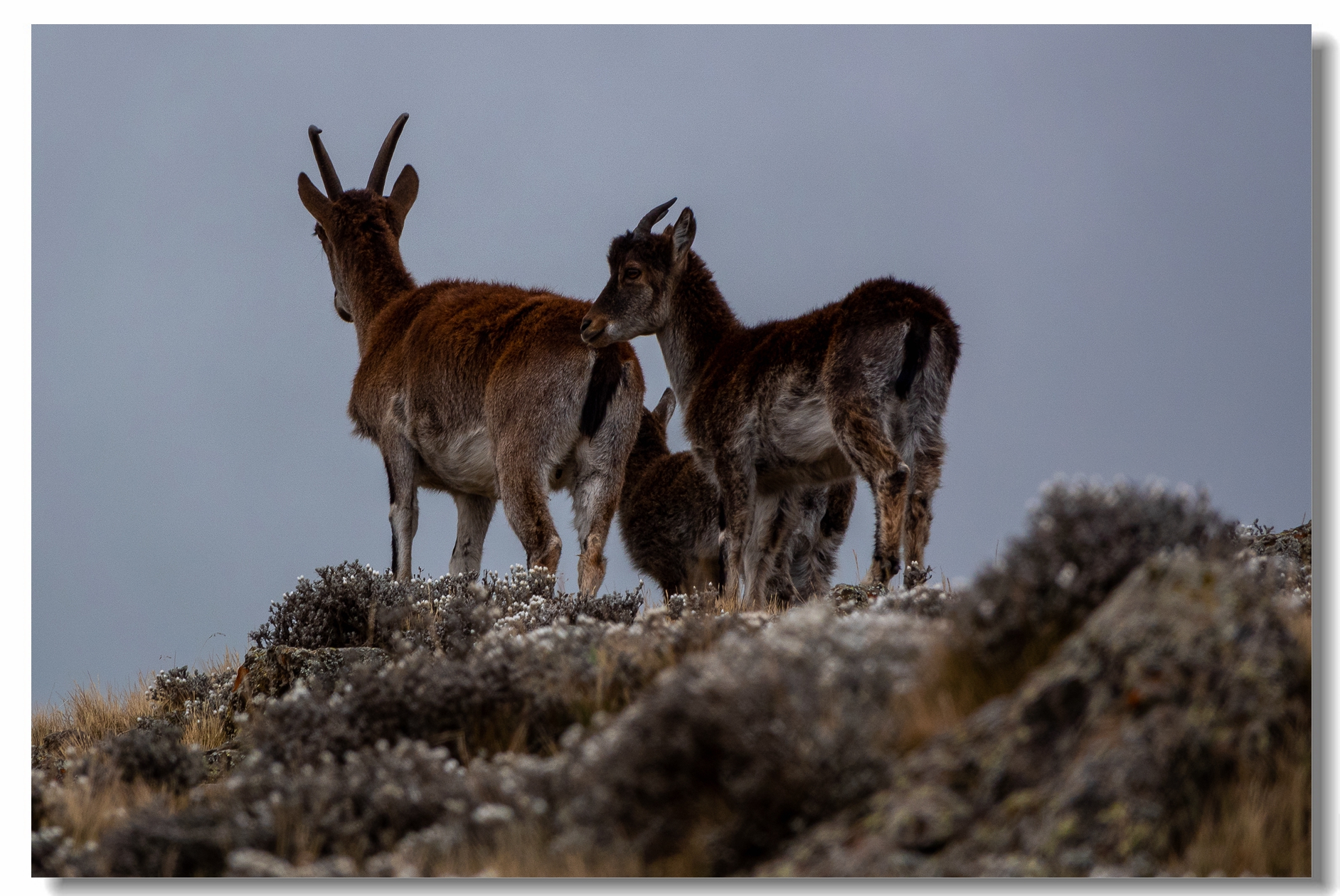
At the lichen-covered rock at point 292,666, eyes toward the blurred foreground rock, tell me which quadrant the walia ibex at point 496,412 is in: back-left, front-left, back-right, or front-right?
back-left

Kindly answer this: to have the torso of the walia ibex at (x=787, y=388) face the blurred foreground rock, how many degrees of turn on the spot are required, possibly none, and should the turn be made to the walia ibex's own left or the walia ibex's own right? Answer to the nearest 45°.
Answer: approximately 135° to the walia ibex's own left

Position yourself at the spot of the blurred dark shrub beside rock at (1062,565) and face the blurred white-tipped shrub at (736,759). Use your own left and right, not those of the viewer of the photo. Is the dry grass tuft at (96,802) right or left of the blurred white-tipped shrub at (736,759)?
right

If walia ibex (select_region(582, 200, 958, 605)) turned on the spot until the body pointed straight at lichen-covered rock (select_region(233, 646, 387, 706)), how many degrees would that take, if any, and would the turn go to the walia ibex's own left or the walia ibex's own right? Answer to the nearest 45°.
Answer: approximately 90° to the walia ibex's own left

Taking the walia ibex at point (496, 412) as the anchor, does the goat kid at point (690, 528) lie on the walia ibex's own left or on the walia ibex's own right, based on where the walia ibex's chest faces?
on the walia ibex's own right

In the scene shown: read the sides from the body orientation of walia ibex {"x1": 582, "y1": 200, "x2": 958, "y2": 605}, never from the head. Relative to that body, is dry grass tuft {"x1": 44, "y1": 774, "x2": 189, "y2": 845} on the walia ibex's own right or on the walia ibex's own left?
on the walia ibex's own left

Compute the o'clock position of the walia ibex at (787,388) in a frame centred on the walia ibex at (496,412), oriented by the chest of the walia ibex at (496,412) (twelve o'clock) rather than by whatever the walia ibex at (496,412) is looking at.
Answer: the walia ibex at (787,388) is roughly at 5 o'clock from the walia ibex at (496,412).

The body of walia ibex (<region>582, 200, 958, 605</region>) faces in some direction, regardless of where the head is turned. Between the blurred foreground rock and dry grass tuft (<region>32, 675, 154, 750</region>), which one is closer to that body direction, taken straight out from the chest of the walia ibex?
the dry grass tuft

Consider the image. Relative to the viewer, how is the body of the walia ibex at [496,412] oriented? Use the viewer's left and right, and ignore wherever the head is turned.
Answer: facing away from the viewer and to the left of the viewer

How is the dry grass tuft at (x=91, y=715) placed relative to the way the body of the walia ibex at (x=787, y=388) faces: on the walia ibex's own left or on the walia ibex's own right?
on the walia ibex's own left

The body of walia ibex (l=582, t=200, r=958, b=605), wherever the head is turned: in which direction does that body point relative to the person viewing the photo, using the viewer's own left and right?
facing away from the viewer and to the left of the viewer
